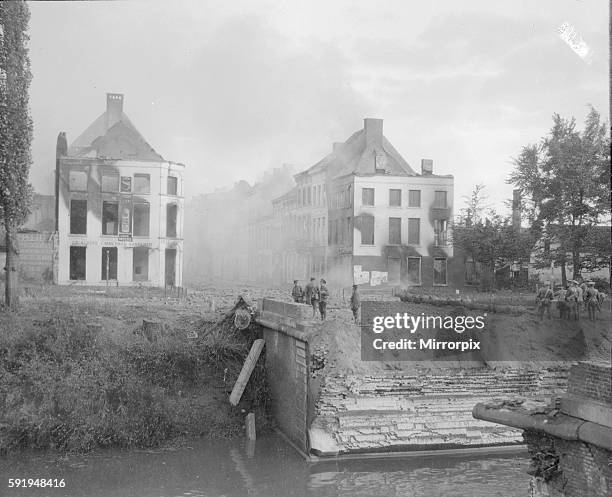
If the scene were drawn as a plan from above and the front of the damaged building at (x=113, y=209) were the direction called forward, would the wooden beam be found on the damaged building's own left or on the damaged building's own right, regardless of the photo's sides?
on the damaged building's own left

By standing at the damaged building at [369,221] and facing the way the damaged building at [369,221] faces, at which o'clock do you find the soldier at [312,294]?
The soldier is roughly at 1 o'clock from the damaged building.

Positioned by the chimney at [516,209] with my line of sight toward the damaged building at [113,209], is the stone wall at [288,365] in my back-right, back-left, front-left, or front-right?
front-left

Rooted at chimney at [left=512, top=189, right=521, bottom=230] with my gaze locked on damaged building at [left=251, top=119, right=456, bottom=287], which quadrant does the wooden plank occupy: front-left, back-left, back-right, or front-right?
front-left

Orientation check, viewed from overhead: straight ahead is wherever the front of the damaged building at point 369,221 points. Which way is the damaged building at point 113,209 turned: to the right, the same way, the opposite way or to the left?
the same way

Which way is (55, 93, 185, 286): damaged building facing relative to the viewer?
toward the camera

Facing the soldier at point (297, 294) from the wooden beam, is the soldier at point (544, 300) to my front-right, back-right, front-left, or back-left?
front-right

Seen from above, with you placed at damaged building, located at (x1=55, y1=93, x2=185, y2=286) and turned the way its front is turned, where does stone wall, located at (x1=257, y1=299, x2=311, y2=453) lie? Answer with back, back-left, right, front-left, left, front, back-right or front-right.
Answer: front-left

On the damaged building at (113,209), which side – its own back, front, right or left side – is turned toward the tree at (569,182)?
left

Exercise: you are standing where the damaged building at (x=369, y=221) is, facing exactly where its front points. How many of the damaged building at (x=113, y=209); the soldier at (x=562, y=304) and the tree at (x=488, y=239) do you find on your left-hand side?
2

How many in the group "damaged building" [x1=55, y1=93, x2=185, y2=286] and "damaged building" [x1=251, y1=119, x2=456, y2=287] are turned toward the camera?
2

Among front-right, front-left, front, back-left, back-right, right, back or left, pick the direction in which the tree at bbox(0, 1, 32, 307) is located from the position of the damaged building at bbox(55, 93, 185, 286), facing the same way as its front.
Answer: right

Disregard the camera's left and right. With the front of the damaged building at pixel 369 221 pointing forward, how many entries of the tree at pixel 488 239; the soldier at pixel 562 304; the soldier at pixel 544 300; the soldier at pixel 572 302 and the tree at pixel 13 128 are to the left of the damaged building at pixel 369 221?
4

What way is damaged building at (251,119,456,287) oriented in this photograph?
toward the camera

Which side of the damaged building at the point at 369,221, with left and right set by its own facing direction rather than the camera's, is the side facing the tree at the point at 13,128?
right

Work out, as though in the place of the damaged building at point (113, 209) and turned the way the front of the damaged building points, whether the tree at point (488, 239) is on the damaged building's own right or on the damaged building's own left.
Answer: on the damaged building's own left

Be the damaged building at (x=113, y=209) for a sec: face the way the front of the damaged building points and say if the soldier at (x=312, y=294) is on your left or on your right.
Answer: on your left
